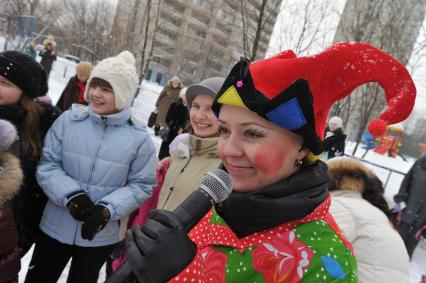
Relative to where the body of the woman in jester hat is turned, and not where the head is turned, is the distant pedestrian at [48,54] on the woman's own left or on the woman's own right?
on the woman's own right

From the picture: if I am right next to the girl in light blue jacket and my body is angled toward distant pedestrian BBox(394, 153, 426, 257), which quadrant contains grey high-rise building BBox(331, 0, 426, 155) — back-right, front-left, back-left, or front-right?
front-left

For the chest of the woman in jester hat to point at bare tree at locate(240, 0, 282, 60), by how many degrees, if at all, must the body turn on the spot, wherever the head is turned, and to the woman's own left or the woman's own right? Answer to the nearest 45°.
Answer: approximately 135° to the woman's own right

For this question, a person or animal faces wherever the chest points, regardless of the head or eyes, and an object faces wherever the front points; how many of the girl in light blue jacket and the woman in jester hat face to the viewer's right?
0

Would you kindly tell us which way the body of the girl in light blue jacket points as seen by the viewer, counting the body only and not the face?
toward the camera

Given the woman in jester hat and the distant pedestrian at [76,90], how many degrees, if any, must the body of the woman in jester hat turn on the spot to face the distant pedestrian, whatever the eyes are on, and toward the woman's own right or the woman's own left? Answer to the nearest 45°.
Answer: approximately 90° to the woman's own right

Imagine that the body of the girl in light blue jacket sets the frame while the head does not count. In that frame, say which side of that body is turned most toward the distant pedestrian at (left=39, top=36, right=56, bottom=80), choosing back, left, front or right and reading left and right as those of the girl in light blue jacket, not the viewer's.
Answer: back

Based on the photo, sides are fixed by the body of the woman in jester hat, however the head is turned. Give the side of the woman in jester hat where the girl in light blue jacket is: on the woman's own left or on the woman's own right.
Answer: on the woman's own right

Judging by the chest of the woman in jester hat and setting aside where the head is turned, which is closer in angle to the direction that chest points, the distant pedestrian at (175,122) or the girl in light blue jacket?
the girl in light blue jacket

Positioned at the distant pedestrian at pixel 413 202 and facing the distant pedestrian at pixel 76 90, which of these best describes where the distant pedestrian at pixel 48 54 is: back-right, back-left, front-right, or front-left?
front-right

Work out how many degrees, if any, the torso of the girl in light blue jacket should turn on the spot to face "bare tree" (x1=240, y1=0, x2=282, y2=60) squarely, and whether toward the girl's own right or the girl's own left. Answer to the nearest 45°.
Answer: approximately 135° to the girl's own left

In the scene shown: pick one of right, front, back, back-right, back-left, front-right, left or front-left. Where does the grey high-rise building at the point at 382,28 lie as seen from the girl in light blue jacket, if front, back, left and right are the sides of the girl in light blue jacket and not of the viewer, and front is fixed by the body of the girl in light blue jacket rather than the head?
back-left

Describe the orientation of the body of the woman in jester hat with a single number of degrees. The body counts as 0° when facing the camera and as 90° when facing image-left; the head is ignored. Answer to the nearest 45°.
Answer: approximately 45°

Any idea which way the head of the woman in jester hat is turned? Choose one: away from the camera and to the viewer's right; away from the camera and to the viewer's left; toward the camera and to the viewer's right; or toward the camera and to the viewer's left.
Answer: toward the camera and to the viewer's left
